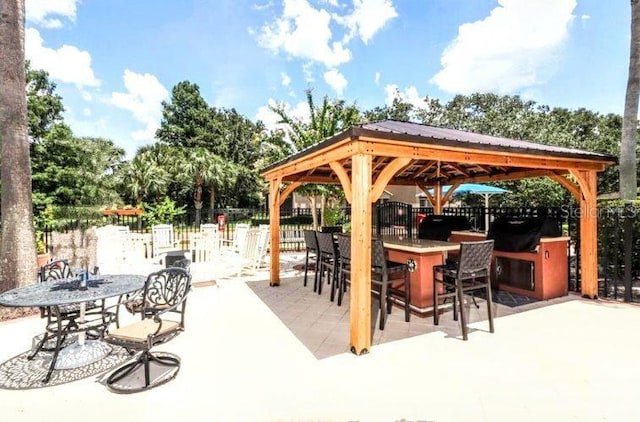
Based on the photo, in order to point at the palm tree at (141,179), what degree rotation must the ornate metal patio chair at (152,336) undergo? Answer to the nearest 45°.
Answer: approximately 135° to its right

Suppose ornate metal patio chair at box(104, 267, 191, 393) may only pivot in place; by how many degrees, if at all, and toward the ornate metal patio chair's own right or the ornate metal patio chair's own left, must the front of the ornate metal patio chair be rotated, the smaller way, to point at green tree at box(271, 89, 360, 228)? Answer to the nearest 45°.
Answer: approximately 180°

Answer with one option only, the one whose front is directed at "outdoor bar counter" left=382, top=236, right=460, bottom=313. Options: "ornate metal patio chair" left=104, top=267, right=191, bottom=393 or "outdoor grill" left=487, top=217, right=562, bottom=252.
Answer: the outdoor grill

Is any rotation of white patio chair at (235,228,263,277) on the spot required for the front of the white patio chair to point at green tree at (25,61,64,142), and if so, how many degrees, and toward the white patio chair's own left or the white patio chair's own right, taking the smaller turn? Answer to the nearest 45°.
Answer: approximately 90° to the white patio chair's own right

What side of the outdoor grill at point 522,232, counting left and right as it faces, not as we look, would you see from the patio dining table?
front

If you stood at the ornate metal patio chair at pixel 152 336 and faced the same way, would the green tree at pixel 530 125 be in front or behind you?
behind

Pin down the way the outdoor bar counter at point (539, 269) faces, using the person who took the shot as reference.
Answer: facing the viewer and to the left of the viewer

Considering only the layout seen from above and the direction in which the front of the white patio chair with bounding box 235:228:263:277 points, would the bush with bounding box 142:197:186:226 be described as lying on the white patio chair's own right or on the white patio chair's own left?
on the white patio chair's own right
